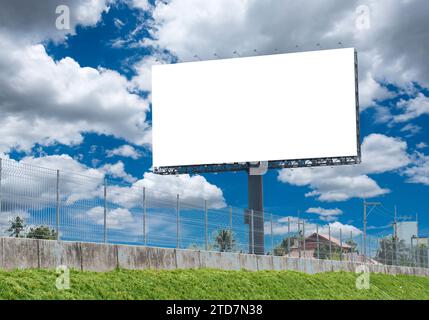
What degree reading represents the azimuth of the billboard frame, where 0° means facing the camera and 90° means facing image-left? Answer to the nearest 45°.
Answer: approximately 0°

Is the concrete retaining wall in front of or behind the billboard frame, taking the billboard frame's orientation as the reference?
in front
